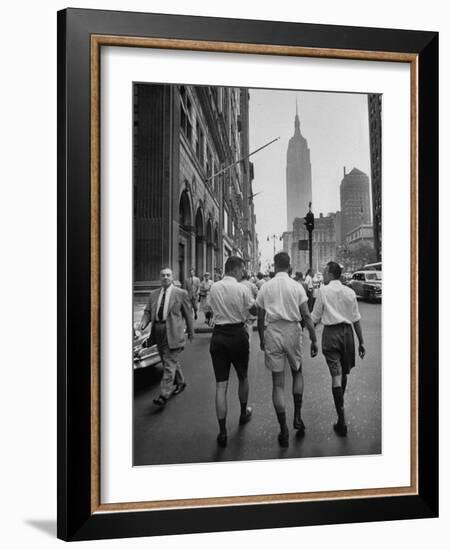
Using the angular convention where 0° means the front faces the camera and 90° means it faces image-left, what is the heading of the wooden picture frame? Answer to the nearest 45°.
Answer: approximately 315°
